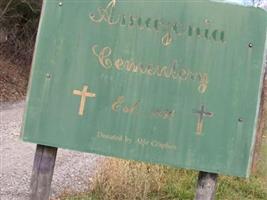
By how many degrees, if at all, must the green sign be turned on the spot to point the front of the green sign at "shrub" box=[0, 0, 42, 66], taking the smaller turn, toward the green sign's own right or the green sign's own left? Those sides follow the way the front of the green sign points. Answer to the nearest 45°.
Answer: approximately 180°

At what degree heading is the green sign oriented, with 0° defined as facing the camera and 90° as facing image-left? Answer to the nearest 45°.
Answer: approximately 0°
